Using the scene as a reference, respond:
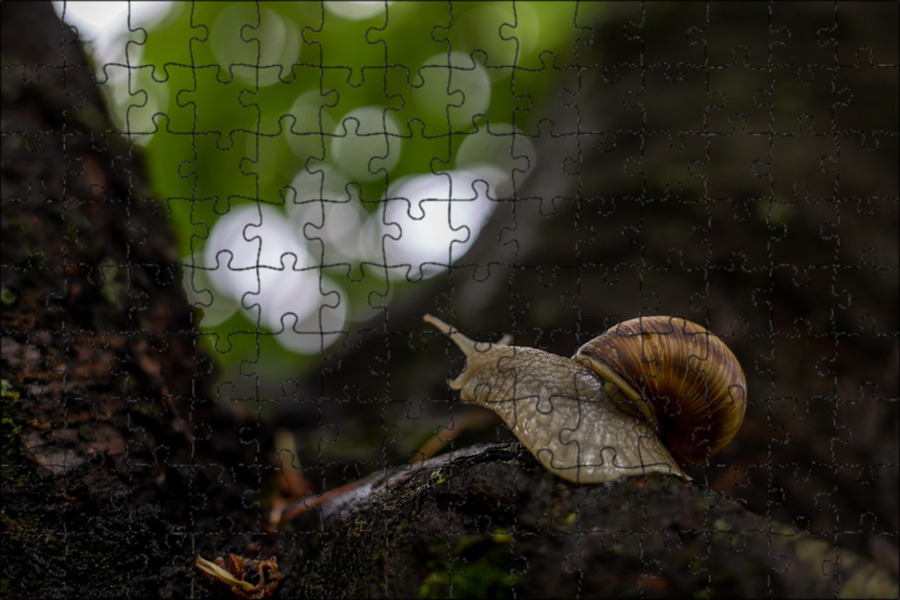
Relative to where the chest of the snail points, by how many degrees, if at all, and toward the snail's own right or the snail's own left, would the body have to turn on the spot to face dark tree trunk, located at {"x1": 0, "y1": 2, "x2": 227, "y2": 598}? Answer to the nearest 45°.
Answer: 0° — it already faces it

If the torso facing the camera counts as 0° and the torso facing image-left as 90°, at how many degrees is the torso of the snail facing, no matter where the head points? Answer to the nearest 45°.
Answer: approximately 90°
